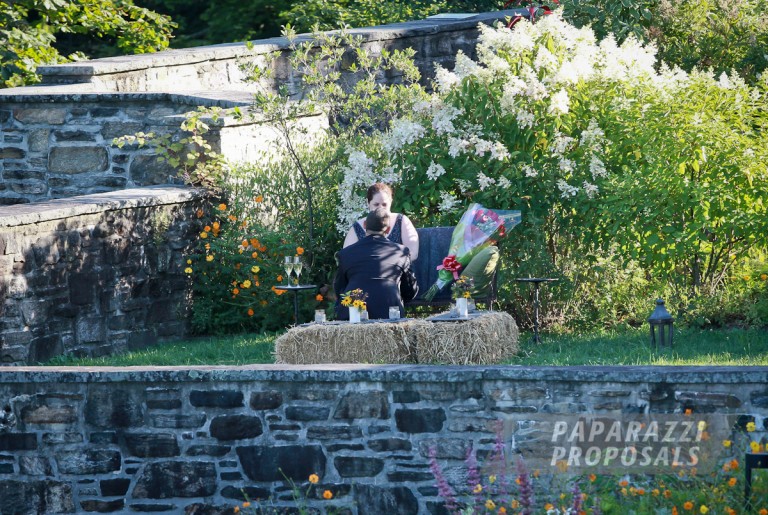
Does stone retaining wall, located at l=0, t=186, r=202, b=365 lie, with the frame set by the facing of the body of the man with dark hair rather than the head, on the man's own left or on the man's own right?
on the man's own left

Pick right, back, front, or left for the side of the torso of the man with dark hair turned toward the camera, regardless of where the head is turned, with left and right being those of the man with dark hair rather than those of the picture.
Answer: back

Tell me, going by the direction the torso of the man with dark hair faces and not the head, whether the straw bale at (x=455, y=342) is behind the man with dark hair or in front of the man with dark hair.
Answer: behind

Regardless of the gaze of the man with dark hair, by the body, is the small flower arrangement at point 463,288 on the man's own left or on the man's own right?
on the man's own right

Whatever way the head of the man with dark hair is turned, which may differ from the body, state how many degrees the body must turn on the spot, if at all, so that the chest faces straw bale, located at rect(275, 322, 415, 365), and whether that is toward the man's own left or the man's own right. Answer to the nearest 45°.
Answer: approximately 180°

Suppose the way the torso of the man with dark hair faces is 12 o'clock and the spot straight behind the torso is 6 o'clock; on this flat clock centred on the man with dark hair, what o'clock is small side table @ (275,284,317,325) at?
The small side table is roughly at 10 o'clock from the man with dark hair.

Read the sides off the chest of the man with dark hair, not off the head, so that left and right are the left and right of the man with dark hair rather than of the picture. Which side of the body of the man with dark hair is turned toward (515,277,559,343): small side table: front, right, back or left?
right
